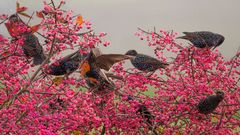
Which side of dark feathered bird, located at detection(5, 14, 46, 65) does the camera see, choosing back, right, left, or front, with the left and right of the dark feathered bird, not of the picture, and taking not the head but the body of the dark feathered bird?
left

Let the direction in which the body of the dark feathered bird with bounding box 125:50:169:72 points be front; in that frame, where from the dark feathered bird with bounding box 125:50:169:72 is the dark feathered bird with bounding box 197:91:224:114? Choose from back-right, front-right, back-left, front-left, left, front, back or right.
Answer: back-left

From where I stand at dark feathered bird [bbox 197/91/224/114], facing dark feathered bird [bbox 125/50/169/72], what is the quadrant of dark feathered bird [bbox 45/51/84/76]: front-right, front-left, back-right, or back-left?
front-left

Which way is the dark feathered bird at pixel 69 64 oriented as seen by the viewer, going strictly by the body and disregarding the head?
to the viewer's left

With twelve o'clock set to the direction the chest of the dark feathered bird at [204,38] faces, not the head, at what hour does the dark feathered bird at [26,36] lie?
the dark feathered bird at [26,36] is roughly at 5 o'clock from the dark feathered bird at [204,38].

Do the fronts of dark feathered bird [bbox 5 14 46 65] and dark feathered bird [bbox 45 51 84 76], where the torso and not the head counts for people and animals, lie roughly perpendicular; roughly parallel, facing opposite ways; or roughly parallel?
roughly parallel

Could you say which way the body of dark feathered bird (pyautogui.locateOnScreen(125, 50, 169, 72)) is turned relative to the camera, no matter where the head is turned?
to the viewer's left

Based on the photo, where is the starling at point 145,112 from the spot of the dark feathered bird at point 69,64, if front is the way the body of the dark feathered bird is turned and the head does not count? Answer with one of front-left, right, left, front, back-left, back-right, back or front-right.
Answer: back

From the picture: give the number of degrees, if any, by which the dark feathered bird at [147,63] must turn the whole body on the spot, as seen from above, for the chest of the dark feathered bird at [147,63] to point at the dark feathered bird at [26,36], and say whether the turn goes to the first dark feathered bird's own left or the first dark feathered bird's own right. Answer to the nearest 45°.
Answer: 0° — it already faces it
